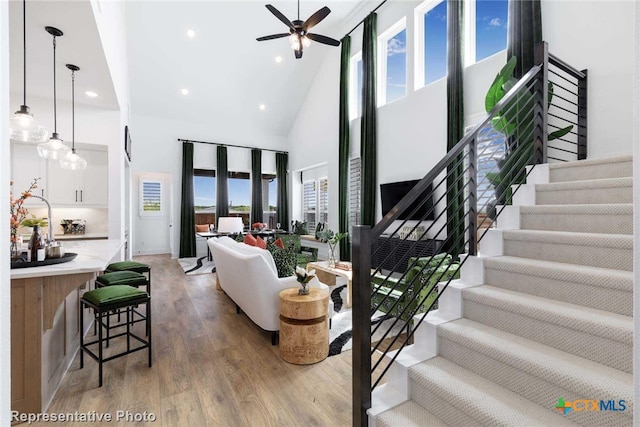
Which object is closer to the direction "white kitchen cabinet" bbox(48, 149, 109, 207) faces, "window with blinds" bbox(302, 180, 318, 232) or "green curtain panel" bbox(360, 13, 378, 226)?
the green curtain panel

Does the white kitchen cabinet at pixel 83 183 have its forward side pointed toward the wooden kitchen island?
yes

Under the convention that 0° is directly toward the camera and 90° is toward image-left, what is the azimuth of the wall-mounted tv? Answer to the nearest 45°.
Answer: approximately 45°

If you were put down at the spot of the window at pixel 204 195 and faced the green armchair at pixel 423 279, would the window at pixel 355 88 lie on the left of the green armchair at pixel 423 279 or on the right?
left

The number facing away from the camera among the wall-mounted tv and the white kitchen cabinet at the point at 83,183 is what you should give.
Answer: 0

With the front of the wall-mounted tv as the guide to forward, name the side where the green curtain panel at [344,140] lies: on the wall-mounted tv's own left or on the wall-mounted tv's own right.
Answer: on the wall-mounted tv's own right

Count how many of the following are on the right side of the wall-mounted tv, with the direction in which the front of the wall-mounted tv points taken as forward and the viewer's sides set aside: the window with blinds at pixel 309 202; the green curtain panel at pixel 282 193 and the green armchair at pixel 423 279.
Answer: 2

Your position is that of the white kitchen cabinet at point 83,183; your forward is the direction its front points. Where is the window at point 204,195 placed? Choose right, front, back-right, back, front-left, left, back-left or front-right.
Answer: back-left

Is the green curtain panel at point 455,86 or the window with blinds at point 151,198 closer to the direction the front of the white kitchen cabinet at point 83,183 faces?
the green curtain panel

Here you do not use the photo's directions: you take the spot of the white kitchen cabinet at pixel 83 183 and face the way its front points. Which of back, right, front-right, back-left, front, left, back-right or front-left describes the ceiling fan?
front-left

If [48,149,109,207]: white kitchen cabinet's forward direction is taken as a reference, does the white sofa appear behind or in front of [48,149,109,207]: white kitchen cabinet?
in front

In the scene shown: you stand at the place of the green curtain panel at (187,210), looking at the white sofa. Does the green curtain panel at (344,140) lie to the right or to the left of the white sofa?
left

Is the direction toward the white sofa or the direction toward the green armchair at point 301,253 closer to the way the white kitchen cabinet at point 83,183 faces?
the white sofa

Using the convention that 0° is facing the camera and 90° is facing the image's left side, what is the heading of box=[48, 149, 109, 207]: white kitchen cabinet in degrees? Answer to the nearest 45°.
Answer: approximately 0°
